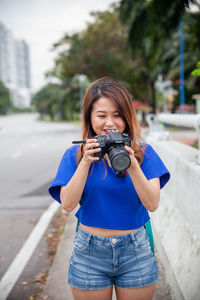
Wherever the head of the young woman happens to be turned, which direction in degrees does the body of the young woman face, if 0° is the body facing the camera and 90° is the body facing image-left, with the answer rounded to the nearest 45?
approximately 0°

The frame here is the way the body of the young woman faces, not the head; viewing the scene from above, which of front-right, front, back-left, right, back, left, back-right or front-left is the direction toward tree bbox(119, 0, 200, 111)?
back

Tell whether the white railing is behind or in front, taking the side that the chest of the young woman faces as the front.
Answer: behind
